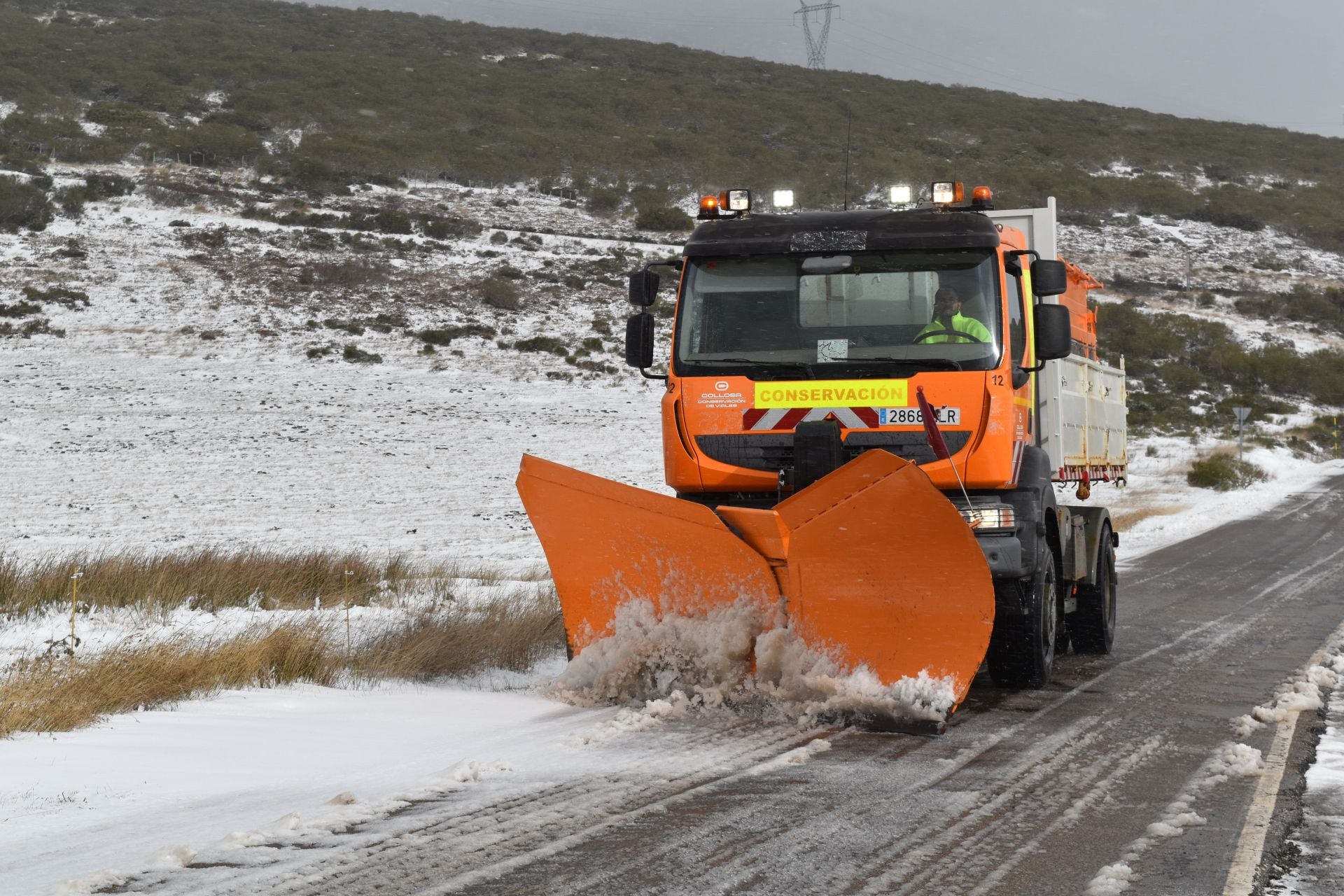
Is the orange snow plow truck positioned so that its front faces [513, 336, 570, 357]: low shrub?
no

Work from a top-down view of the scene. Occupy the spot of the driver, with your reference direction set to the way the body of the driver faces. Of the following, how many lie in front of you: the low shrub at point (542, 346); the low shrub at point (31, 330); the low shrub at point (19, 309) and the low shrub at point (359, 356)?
0

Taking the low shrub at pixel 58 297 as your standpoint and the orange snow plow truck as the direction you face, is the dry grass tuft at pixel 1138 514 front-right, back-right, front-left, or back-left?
front-left

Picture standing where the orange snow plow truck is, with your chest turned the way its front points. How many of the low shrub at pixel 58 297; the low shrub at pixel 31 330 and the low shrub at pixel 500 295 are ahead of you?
0

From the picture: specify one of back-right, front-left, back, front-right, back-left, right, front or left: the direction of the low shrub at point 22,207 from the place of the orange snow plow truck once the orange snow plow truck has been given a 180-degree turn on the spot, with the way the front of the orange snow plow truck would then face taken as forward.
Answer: front-left

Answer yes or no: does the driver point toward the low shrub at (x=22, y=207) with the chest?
no

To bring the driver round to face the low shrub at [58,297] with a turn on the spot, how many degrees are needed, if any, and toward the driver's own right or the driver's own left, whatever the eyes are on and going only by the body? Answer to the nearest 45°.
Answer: approximately 135° to the driver's own right

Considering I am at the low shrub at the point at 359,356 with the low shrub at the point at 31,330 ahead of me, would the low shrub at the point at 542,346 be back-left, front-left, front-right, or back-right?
back-right

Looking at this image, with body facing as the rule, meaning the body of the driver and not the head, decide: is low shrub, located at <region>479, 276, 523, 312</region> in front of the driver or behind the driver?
behind

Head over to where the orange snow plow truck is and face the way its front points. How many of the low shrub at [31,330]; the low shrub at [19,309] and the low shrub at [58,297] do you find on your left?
0

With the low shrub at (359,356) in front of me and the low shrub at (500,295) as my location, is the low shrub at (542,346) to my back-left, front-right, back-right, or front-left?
front-left

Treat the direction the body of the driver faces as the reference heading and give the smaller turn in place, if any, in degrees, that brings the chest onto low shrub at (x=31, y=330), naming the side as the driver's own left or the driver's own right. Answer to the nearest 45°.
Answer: approximately 135° to the driver's own right

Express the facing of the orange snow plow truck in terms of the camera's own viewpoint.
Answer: facing the viewer

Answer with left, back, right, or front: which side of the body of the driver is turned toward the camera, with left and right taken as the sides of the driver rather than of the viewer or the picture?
front
